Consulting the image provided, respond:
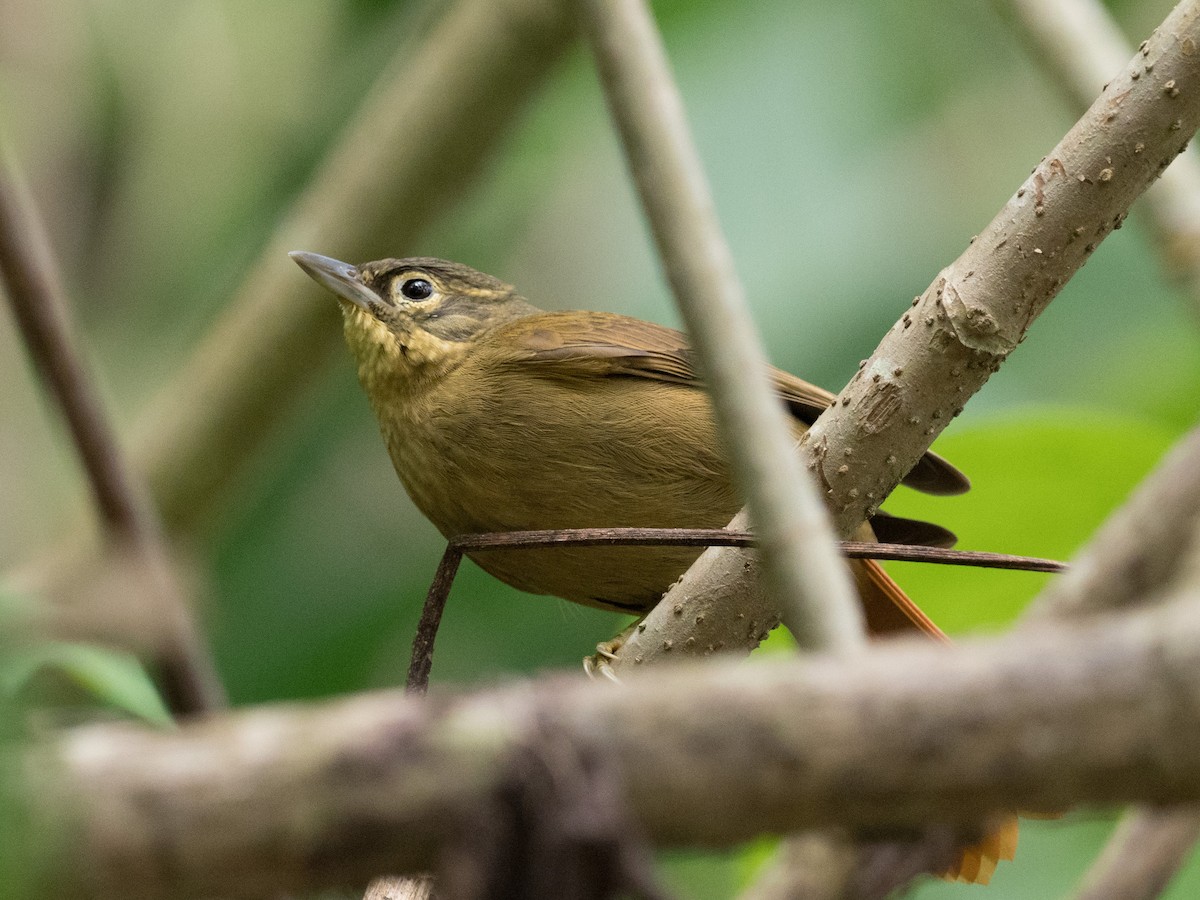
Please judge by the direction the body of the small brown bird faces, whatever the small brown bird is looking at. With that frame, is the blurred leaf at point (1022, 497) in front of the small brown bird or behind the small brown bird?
behind

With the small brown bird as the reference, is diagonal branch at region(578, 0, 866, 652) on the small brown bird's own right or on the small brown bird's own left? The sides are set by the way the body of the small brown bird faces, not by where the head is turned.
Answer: on the small brown bird's own left

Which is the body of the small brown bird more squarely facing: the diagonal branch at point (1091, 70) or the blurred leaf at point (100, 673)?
the blurred leaf

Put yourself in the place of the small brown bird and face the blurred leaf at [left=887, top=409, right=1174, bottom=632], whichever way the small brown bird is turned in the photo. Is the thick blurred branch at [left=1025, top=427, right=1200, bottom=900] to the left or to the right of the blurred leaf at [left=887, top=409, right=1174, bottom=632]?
right

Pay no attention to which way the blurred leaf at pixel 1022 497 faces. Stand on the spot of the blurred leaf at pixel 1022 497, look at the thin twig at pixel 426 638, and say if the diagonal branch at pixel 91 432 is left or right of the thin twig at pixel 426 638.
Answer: right

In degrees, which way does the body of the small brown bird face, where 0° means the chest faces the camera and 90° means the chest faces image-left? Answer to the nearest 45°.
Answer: approximately 90°

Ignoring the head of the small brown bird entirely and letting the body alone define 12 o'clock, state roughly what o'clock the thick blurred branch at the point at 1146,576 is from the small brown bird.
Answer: The thick blurred branch is roughly at 8 o'clock from the small brown bird.
